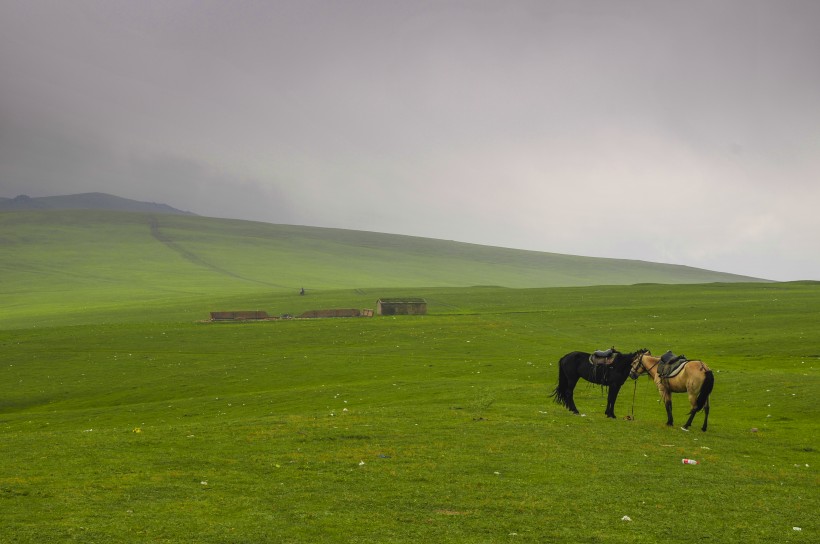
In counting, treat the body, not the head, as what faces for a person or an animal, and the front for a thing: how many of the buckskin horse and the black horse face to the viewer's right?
1

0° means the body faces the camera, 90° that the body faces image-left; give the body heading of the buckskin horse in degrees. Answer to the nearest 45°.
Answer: approximately 135°

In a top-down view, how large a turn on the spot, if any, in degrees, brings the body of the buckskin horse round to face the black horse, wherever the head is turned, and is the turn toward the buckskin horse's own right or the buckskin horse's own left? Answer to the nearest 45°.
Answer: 0° — it already faces it

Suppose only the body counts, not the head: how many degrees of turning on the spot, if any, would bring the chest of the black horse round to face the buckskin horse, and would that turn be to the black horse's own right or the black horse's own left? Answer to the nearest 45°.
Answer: approximately 45° to the black horse's own right

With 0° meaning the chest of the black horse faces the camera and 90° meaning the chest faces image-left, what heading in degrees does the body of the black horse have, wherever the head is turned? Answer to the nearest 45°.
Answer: approximately 270°
